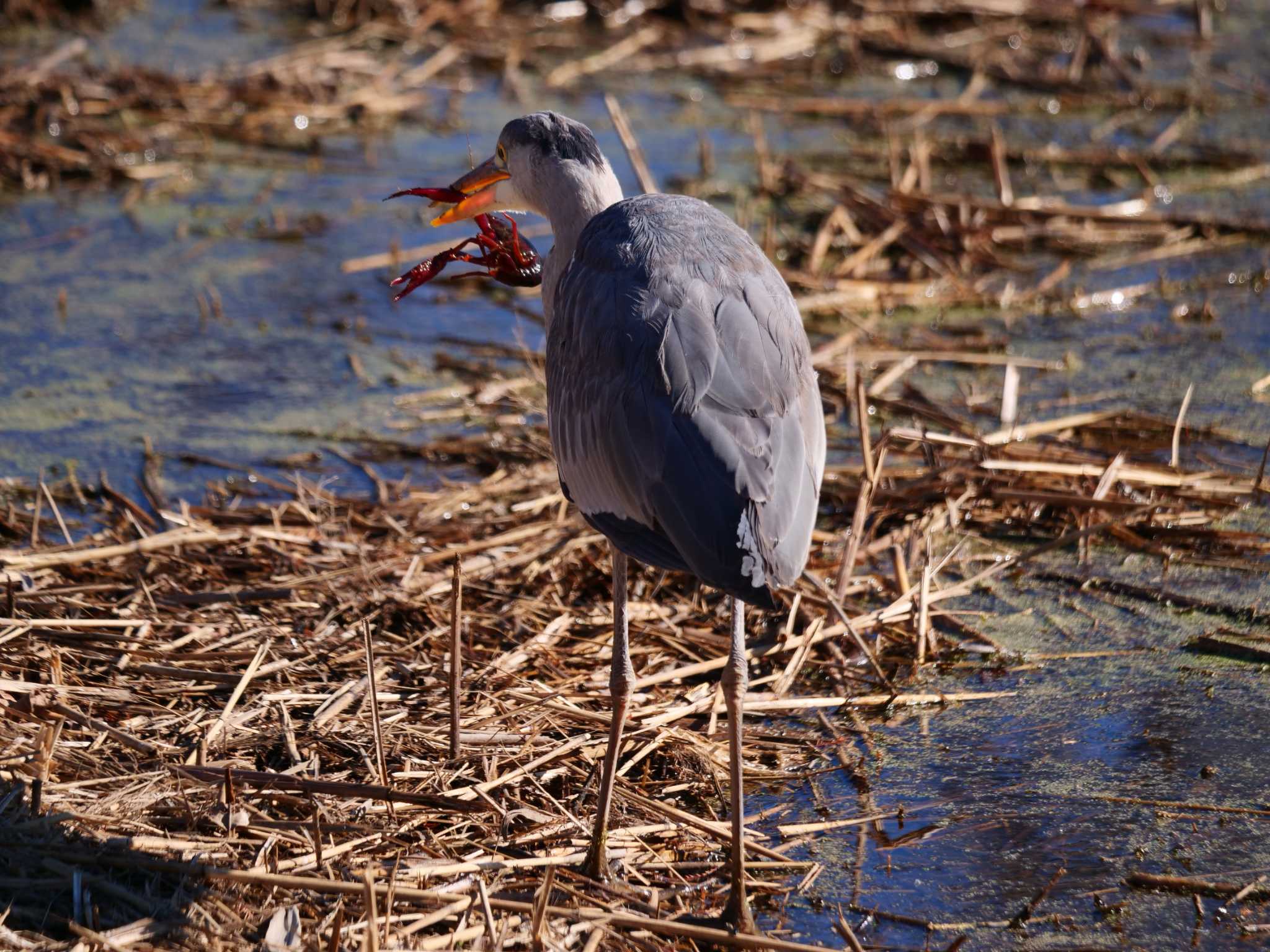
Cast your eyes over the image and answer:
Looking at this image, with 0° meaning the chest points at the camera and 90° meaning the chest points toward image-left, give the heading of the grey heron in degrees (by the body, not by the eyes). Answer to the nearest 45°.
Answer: approximately 135°

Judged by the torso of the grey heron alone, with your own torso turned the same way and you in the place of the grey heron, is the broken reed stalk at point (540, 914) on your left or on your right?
on your left

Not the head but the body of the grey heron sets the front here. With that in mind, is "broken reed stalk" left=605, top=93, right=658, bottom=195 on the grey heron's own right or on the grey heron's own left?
on the grey heron's own right

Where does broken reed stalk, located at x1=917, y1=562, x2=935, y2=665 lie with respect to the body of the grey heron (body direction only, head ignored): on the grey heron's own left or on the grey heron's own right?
on the grey heron's own right

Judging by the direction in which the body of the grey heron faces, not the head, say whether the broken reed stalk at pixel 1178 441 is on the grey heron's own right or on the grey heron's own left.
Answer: on the grey heron's own right

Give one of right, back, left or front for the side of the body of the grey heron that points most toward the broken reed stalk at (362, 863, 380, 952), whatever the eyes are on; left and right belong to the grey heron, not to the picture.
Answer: left
